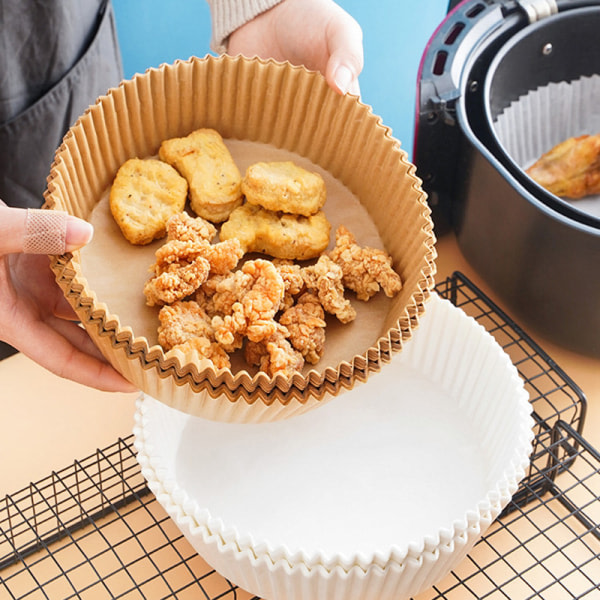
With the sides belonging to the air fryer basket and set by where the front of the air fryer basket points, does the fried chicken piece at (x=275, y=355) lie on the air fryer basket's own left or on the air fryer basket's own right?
on the air fryer basket's own left

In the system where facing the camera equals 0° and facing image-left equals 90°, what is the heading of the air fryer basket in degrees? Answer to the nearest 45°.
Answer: approximately 135°

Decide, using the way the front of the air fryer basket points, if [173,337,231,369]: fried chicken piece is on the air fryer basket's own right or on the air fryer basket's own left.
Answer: on the air fryer basket's own left

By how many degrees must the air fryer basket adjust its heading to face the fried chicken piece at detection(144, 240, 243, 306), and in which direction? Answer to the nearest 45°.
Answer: approximately 90° to its left

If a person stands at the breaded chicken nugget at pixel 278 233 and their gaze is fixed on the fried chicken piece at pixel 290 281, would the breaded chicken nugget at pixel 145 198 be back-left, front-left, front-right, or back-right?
back-right
